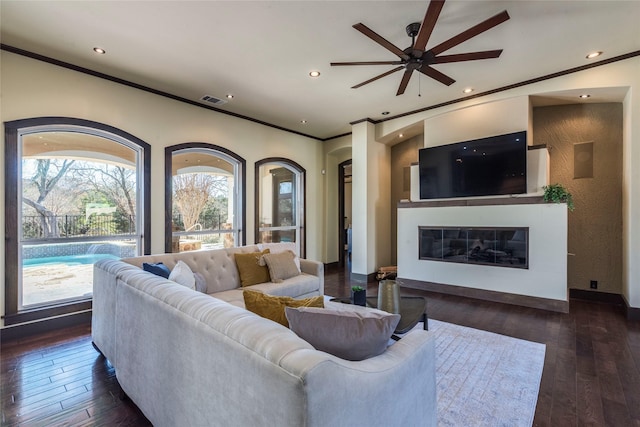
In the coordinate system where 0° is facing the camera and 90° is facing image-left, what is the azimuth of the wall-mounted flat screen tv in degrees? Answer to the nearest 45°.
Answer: approximately 45°

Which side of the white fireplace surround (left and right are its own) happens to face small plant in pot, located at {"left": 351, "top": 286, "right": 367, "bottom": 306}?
front

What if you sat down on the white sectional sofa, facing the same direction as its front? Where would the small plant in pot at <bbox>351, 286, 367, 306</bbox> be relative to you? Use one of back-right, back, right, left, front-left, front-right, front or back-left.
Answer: front

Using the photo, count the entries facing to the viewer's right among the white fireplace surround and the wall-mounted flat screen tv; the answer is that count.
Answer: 0

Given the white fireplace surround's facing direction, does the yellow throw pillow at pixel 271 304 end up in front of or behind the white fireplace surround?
in front

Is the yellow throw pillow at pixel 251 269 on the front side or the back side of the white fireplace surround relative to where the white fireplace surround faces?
on the front side

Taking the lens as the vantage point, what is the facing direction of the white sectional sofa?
facing away from the viewer and to the right of the viewer

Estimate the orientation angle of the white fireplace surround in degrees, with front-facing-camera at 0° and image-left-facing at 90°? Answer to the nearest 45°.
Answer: approximately 45°

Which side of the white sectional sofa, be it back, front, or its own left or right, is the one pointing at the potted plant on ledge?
front

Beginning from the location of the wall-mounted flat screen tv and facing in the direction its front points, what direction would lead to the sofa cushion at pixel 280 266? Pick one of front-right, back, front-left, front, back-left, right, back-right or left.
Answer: front

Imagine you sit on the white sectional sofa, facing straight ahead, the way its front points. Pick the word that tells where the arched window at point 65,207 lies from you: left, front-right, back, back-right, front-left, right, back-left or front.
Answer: left
